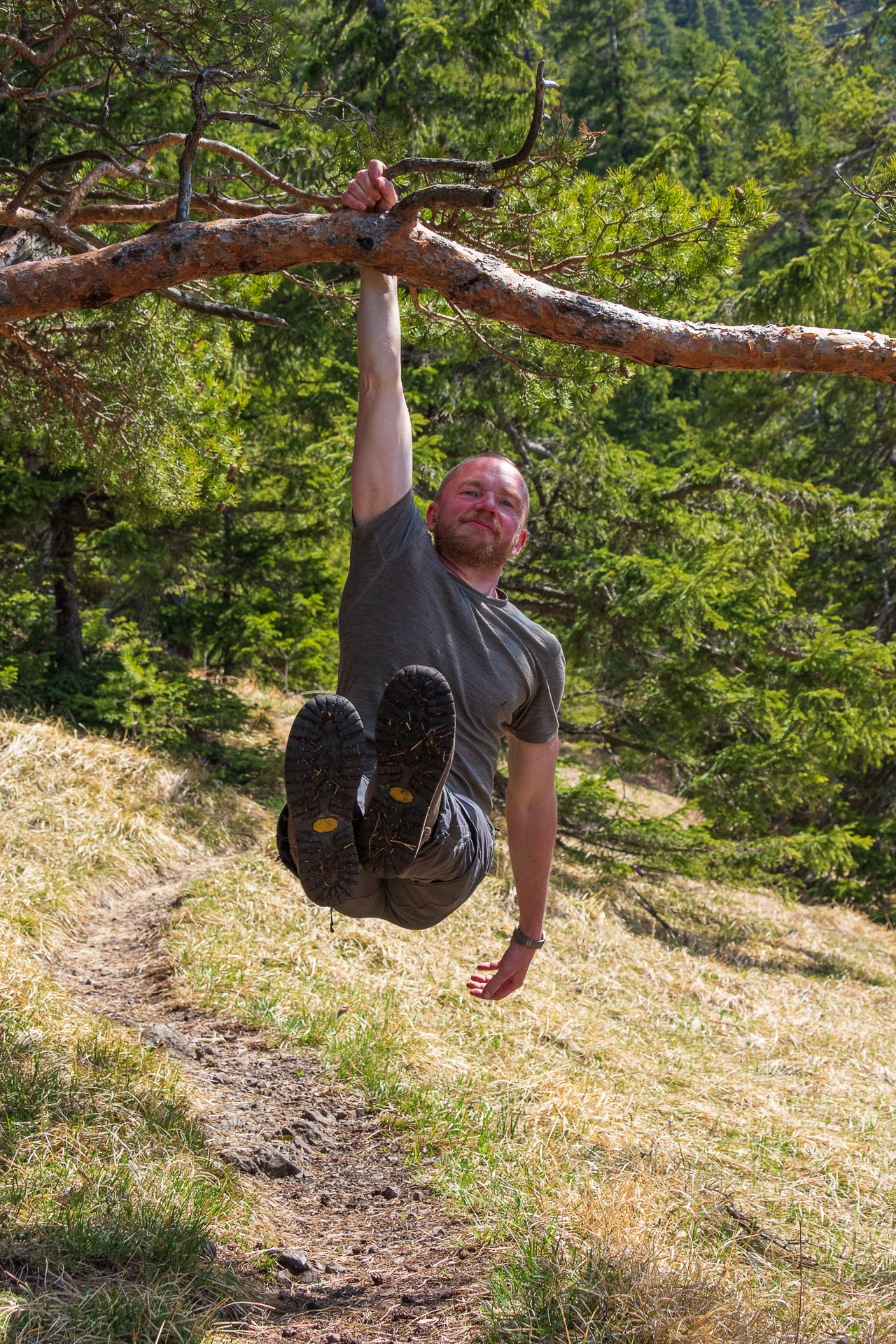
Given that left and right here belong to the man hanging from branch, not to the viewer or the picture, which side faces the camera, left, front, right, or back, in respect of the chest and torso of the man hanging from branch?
front

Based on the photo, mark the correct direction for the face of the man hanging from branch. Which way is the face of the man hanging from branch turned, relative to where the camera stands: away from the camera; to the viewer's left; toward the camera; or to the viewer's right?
toward the camera

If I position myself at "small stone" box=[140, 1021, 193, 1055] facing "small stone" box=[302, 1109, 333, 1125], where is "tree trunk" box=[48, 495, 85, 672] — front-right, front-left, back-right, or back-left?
back-left
